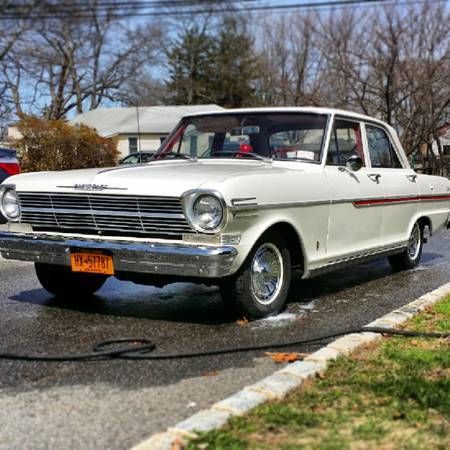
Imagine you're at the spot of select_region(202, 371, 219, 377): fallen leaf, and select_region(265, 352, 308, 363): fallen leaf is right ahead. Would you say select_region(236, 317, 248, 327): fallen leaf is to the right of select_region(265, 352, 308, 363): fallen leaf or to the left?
left

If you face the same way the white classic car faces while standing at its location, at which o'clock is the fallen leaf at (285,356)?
The fallen leaf is roughly at 10 o'clock from the white classic car.

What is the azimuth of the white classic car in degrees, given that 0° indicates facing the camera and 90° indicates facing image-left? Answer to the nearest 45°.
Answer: approximately 45°

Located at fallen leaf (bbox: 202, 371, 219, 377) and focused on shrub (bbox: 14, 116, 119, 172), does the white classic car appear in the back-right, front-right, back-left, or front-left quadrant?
front-right

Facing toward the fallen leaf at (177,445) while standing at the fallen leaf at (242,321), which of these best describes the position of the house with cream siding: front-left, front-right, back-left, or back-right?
back-right

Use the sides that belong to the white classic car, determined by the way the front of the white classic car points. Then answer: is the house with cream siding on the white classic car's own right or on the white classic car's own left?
on the white classic car's own right

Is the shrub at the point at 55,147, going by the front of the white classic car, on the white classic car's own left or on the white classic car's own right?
on the white classic car's own right
